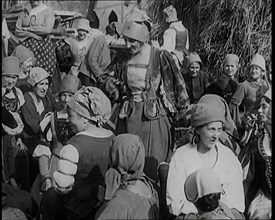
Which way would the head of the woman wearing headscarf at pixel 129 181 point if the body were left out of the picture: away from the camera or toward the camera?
away from the camera

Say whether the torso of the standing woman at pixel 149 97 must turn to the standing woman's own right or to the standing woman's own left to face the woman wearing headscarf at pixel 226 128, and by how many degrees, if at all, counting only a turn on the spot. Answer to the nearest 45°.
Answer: approximately 90° to the standing woman's own left

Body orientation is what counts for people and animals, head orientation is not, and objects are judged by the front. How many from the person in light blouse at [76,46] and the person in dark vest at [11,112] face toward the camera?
2

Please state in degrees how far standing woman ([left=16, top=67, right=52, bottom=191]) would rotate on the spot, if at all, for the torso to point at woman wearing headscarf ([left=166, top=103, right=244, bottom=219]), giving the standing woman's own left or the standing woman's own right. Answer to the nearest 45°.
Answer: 0° — they already face them
